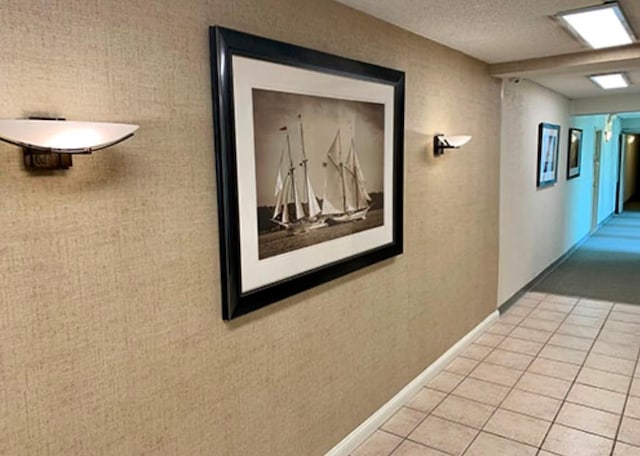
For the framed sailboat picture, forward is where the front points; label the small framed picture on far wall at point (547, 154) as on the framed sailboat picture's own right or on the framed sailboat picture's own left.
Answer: on the framed sailboat picture's own left

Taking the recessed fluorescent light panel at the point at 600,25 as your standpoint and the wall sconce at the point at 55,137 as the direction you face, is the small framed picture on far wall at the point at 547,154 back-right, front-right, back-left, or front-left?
back-right

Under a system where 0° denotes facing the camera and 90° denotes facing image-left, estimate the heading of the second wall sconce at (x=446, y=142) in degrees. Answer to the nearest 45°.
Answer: approximately 270°

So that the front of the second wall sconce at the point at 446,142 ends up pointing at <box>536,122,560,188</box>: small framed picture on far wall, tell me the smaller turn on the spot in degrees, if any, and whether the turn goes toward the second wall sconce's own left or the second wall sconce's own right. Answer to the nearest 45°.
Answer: approximately 90° to the second wall sconce's own left

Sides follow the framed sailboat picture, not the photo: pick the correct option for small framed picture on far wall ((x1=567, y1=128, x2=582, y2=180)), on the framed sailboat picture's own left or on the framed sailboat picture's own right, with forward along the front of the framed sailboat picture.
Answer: on the framed sailboat picture's own left

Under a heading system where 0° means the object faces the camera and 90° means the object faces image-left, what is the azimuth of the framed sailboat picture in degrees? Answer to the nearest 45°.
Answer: approximately 315°

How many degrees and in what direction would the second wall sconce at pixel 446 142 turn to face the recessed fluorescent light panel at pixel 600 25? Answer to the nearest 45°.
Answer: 0° — it already faces it

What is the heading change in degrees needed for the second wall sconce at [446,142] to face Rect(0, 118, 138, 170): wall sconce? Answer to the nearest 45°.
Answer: approximately 90° to its right

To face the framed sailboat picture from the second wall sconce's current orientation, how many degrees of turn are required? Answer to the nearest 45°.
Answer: approximately 135° to its right

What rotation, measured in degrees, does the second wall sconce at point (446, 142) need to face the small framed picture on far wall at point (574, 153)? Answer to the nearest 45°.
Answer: approximately 90° to its left

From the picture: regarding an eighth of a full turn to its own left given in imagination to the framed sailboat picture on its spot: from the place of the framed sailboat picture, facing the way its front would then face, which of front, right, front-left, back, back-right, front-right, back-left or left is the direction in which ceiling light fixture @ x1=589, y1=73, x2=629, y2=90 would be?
front-left
